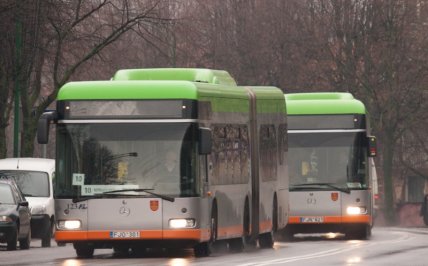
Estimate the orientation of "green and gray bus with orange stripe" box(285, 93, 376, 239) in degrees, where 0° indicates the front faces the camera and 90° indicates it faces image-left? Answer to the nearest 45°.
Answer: approximately 0°

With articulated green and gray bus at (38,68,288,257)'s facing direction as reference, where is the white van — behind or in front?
behind

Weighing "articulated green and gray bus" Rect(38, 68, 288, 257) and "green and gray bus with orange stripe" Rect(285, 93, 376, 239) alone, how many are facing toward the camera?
2

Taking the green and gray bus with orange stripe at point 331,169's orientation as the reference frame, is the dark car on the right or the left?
on its right

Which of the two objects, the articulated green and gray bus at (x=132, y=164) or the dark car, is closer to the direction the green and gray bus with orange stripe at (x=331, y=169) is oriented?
the articulated green and gray bus

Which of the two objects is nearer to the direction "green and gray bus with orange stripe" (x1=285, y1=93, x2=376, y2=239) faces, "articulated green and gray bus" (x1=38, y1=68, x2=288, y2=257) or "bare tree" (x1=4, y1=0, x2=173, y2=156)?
the articulated green and gray bus

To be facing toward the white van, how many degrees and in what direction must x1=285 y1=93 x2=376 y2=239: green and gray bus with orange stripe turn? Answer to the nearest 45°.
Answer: approximately 90° to its right

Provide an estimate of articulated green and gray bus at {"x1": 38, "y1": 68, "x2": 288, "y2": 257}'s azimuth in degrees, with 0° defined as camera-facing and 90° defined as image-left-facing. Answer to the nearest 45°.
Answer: approximately 0°
